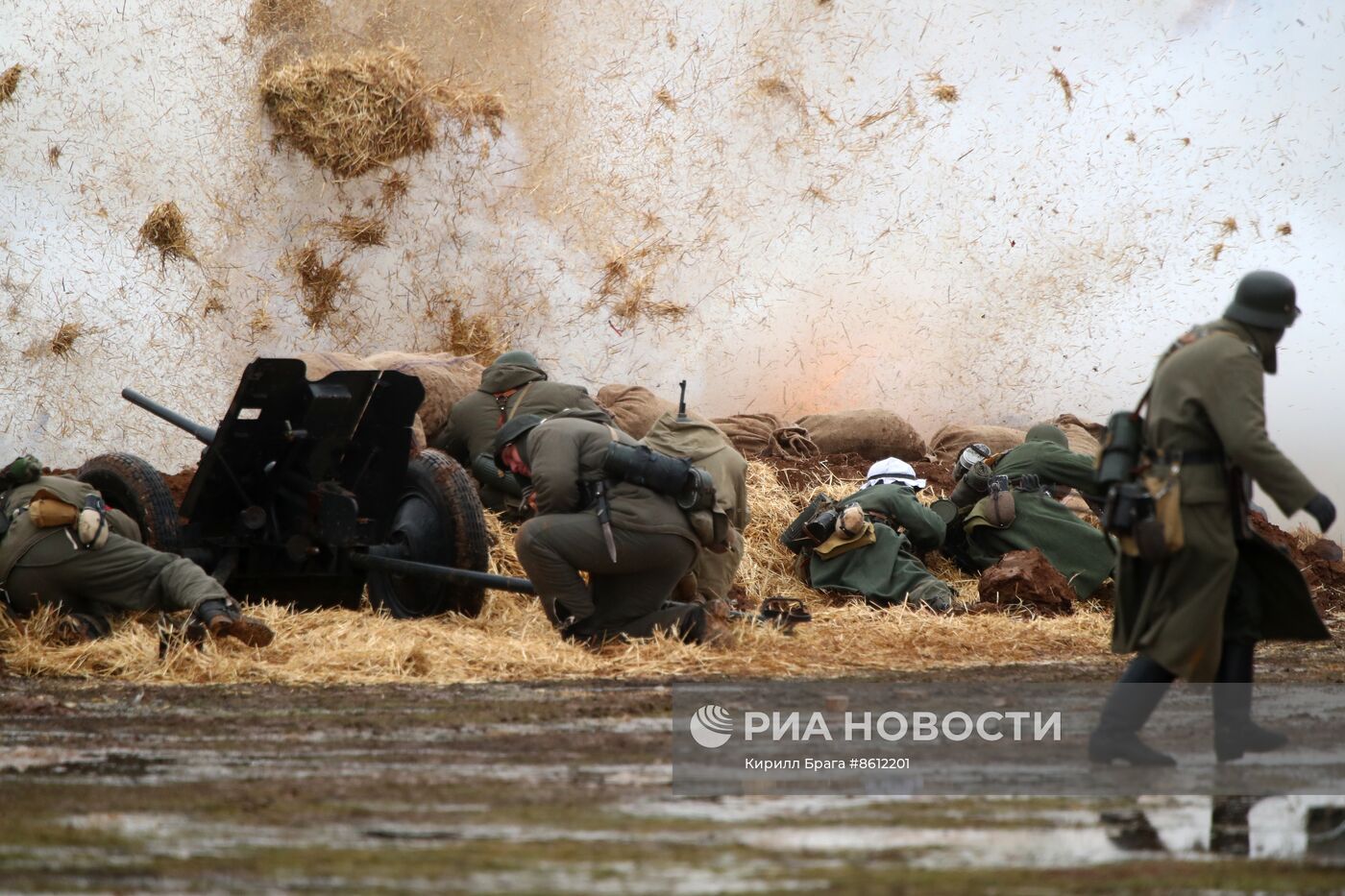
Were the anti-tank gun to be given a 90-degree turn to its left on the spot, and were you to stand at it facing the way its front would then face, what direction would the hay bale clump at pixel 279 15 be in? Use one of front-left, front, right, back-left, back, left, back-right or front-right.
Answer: back-right

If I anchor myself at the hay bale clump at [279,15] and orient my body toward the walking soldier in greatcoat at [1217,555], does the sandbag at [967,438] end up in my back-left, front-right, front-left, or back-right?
front-left

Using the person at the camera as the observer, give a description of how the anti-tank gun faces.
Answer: facing away from the viewer and to the left of the viewer

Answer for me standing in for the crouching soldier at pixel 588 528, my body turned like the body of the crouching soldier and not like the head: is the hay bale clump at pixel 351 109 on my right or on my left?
on my right

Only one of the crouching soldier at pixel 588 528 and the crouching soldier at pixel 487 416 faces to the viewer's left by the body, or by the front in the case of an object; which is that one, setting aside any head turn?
the crouching soldier at pixel 588 528

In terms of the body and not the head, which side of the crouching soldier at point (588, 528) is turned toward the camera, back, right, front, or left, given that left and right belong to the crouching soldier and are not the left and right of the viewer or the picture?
left

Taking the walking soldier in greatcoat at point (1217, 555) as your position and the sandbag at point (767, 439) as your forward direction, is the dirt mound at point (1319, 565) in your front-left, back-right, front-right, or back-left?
front-right

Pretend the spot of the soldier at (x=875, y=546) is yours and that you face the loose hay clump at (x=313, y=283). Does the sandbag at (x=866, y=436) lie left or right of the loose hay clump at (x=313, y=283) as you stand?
right

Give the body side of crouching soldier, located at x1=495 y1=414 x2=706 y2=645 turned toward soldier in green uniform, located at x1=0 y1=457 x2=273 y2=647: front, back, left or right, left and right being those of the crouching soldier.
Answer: front

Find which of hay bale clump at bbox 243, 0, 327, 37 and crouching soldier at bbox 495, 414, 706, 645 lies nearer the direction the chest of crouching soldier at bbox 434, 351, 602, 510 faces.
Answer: the hay bale clump

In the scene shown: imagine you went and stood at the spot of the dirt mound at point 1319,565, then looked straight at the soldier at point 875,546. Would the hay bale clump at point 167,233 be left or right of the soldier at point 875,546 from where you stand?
right

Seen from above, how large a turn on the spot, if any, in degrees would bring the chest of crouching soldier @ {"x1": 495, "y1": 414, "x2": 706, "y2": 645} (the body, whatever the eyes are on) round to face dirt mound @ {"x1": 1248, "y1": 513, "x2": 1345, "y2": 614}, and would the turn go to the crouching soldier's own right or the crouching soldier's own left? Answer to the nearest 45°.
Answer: approximately 135° to the crouching soldier's own right

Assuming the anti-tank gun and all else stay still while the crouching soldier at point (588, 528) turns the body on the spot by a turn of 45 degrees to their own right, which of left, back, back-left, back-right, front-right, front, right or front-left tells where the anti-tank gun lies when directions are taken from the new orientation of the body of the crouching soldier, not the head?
front

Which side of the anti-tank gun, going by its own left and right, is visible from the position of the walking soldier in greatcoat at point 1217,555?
back
